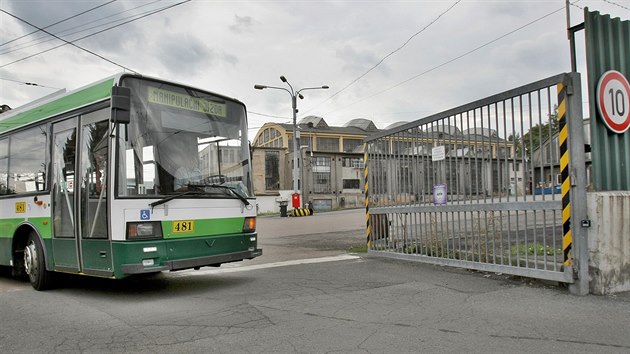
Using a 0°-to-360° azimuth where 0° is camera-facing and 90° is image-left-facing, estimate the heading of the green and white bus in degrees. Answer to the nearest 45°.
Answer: approximately 315°

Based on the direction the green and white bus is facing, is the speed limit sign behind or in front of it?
in front

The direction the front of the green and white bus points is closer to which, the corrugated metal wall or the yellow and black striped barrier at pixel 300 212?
the corrugated metal wall

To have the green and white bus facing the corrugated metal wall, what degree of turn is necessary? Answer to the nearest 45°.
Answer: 0° — it already faces it

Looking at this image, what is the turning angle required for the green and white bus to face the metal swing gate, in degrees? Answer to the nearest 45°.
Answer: approximately 45° to its left

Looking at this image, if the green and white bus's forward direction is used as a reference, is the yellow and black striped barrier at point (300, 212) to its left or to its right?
on its left

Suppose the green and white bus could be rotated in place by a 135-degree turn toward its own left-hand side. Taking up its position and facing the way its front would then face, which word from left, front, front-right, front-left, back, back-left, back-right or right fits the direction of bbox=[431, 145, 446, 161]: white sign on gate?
right
